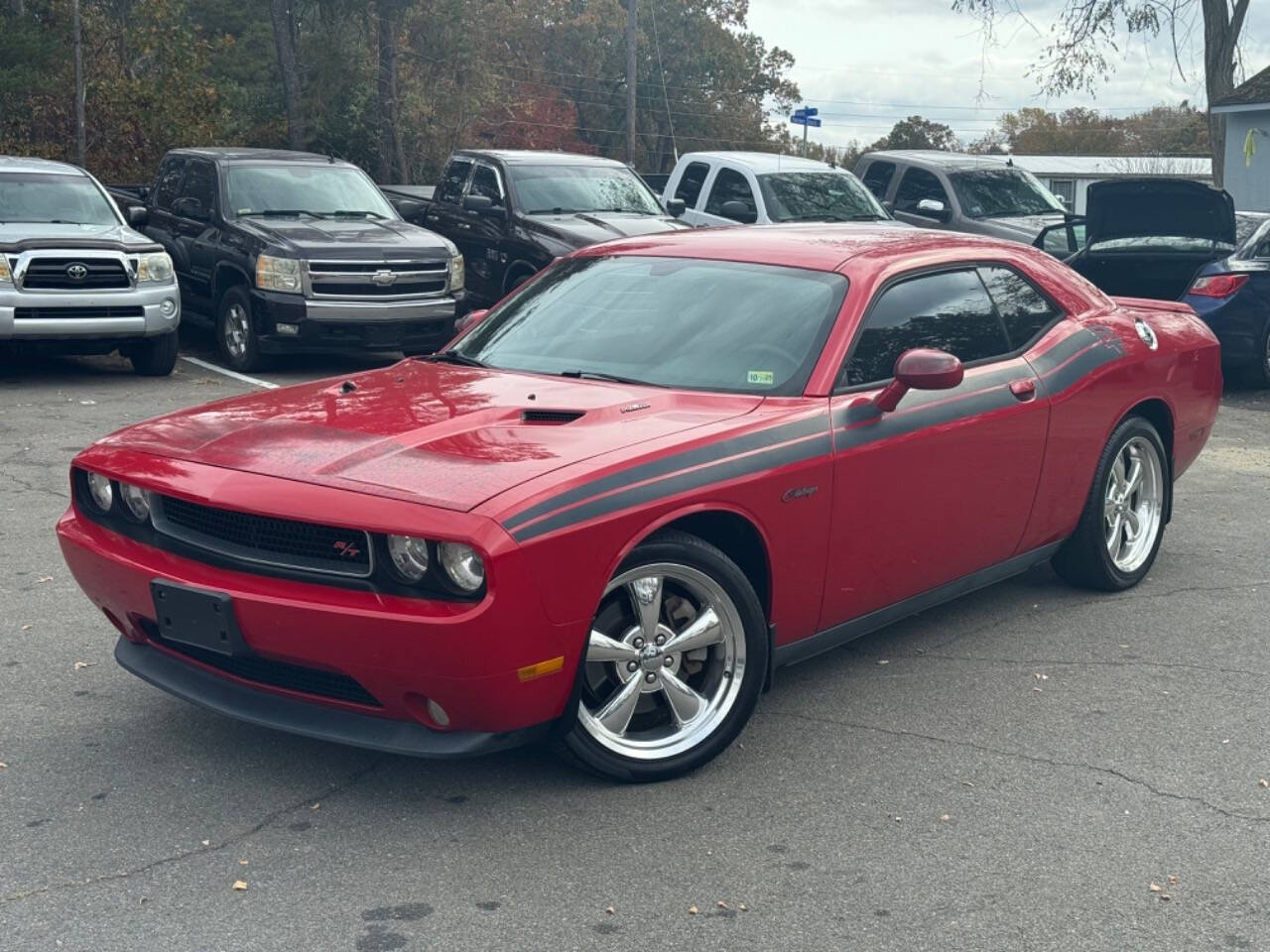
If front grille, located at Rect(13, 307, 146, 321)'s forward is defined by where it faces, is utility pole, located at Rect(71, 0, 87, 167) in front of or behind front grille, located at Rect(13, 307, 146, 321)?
behind

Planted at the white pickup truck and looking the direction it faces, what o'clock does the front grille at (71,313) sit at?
The front grille is roughly at 3 o'clock from the white pickup truck.

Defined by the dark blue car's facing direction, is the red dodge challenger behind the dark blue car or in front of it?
behind

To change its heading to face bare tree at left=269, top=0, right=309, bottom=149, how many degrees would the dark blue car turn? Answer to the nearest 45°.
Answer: approximately 90° to its left

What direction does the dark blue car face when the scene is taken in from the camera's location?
facing away from the viewer and to the right of the viewer

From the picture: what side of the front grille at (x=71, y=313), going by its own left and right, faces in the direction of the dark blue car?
left

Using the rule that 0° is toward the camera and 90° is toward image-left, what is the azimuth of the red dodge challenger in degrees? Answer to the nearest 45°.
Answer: approximately 45°

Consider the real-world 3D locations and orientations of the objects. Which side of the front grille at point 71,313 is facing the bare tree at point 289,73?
back

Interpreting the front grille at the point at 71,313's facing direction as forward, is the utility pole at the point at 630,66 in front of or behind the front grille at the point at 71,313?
behind

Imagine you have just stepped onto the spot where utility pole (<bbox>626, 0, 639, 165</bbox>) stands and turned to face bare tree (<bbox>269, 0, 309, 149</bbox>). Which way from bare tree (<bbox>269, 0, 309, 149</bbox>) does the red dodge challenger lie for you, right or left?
left

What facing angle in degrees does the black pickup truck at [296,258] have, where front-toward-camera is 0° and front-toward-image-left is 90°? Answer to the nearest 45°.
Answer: approximately 315°

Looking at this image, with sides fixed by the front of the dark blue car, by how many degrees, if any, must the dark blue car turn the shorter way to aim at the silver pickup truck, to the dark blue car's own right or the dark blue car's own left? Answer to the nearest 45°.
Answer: approximately 135° to the dark blue car's own left

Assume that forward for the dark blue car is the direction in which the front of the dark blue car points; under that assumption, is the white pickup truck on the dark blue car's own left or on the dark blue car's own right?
on the dark blue car's own left

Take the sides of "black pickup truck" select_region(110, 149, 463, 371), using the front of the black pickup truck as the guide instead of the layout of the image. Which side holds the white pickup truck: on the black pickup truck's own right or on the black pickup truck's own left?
on the black pickup truck's own left

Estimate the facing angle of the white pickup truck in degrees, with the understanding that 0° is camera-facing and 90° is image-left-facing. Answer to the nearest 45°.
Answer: approximately 315°
